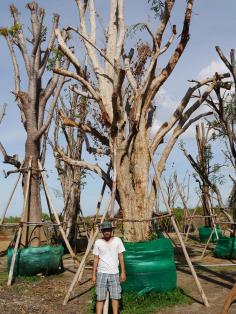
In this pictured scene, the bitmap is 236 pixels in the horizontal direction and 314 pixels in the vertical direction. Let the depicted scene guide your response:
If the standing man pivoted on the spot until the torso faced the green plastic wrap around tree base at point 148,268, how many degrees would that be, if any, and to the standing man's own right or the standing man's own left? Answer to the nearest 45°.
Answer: approximately 135° to the standing man's own left

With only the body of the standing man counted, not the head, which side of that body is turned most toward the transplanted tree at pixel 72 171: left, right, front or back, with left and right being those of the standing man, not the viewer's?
back

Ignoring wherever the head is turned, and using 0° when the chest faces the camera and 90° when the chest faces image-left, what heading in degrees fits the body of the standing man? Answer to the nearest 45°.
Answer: approximately 0°
